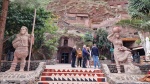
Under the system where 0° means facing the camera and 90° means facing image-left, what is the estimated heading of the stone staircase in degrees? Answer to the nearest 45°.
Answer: approximately 0°

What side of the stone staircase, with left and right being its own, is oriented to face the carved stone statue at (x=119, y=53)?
left
